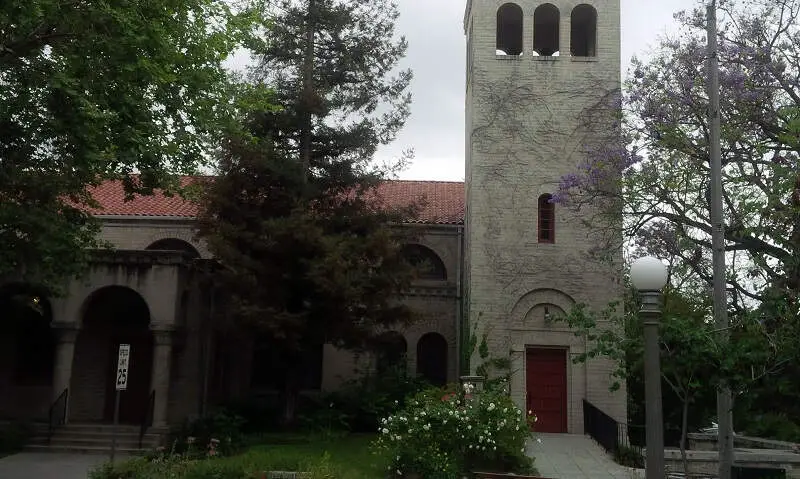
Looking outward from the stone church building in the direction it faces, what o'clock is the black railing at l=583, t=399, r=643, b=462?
The black railing is roughly at 11 o'clock from the stone church building.

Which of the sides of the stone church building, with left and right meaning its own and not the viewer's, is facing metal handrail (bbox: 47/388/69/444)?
right

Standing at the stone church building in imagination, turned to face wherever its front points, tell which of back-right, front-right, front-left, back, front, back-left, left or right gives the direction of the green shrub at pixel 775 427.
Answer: left

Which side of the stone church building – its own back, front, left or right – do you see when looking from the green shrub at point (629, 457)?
front

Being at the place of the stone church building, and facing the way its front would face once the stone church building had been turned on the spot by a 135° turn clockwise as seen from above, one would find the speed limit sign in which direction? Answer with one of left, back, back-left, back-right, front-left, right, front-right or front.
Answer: left

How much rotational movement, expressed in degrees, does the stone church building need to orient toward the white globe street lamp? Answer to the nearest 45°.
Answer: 0° — it already faces it

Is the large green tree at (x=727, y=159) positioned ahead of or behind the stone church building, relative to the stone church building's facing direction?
ahead

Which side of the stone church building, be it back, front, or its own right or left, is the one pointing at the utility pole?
front

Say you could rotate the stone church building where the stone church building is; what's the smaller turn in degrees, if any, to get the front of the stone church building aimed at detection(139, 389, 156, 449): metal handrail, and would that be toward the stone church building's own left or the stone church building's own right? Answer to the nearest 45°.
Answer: approximately 90° to the stone church building's own right

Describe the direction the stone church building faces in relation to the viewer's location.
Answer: facing the viewer

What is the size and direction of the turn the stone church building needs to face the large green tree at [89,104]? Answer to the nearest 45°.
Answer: approximately 45° to its right
